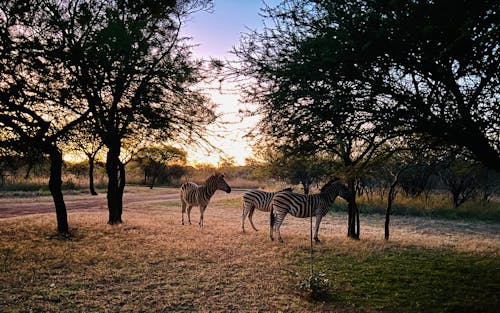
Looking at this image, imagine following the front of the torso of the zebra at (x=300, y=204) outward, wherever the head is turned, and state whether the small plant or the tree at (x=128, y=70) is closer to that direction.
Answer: the small plant

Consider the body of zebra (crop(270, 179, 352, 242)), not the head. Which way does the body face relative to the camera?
to the viewer's right

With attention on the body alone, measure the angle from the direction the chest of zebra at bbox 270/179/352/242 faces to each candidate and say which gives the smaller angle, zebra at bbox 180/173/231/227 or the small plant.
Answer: the small plant

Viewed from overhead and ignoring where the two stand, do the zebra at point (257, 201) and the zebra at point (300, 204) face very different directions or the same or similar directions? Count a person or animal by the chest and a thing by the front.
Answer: same or similar directions

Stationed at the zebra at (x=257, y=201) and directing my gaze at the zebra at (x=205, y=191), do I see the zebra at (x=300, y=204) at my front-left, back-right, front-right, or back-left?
back-left

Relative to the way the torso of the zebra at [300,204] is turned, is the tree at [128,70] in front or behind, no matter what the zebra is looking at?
behind

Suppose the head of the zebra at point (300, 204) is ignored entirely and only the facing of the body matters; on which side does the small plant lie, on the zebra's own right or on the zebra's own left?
on the zebra's own right

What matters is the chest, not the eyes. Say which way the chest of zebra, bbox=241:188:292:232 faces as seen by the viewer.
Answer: to the viewer's right
